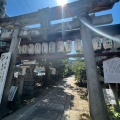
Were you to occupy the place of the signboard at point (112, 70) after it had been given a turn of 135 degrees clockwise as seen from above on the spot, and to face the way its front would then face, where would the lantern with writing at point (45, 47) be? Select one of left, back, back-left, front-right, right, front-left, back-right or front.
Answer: front-left

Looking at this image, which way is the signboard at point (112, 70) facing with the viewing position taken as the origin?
facing the viewer

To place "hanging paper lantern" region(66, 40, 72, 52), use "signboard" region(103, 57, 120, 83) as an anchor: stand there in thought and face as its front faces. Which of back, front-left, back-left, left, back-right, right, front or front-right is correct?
right

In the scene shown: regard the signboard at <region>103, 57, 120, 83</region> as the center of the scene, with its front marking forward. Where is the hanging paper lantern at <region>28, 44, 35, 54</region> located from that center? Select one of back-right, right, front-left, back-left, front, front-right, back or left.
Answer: right

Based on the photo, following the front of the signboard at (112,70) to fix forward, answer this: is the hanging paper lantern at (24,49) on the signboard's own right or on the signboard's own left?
on the signboard's own right

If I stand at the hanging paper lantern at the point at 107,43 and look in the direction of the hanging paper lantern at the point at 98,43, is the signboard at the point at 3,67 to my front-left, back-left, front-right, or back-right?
front-left

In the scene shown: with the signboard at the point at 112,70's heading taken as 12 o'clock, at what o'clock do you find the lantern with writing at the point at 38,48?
The lantern with writing is roughly at 3 o'clock from the signboard.

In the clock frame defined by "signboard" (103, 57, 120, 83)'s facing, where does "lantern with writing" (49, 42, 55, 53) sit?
The lantern with writing is roughly at 3 o'clock from the signboard.
